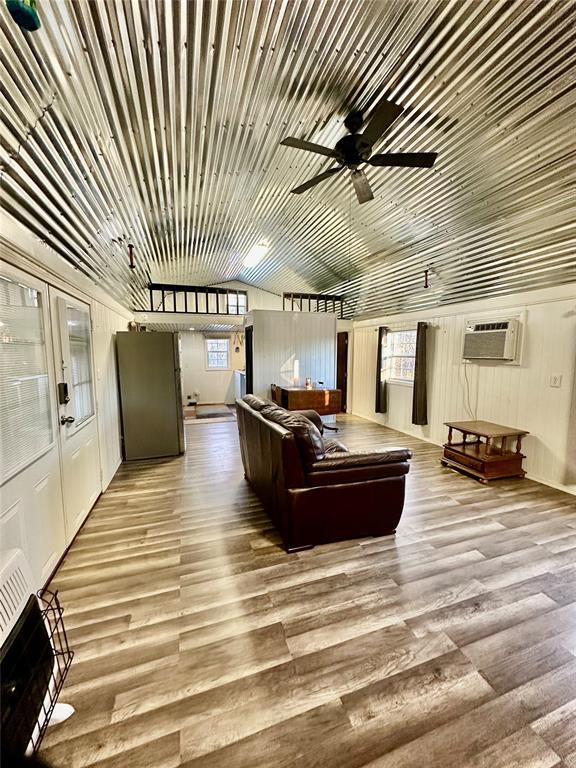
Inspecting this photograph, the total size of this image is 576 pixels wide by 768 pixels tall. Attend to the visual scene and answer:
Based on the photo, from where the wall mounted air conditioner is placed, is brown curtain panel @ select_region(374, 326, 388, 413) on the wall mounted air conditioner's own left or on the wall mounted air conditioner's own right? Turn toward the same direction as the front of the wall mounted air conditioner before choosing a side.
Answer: on the wall mounted air conditioner's own right

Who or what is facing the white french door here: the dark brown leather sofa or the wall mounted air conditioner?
the wall mounted air conditioner

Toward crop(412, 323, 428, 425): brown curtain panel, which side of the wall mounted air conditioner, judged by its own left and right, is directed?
right

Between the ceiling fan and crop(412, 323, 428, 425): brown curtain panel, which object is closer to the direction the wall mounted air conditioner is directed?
the ceiling fan

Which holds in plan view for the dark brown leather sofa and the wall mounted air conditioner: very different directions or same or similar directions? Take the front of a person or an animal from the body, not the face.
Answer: very different directions
